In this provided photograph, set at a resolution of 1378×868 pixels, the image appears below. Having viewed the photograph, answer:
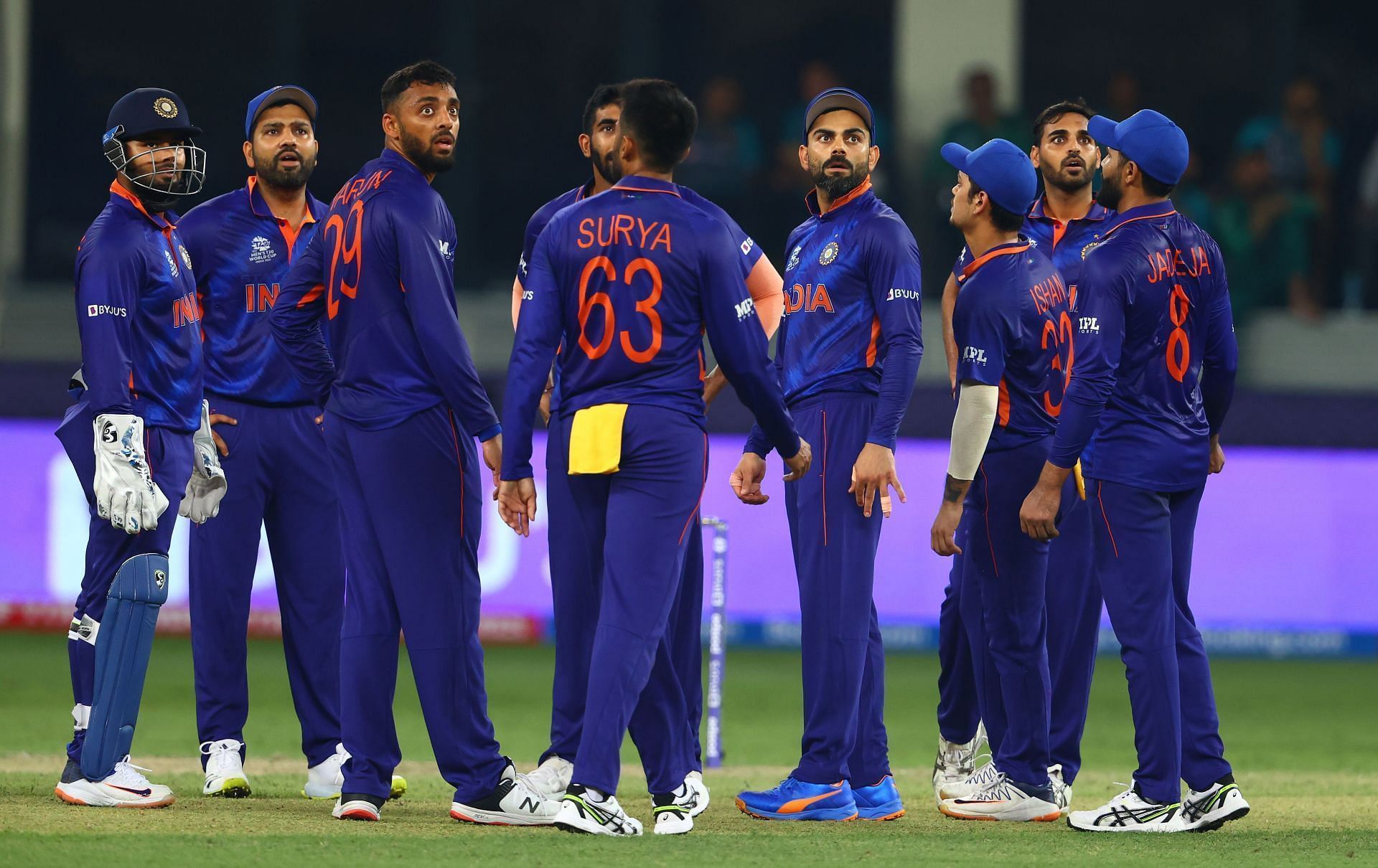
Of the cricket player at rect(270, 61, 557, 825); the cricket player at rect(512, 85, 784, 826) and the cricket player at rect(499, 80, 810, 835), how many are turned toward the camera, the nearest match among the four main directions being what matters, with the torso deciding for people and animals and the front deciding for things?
1

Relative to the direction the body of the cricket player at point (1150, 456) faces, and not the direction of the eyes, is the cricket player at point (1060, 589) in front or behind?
in front

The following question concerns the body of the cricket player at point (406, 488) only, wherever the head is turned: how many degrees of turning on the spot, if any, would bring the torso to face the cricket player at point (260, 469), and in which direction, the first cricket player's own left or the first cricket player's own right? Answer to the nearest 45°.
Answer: approximately 90° to the first cricket player's own left

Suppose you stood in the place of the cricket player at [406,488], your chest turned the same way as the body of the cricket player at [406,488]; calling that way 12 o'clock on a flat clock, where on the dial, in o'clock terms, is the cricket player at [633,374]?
the cricket player at [633,374] is roughly at 2 o'clock from the cricket player at [406,488].

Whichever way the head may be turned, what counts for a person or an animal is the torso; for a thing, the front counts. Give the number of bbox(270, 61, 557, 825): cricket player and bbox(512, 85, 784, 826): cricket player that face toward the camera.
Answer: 1

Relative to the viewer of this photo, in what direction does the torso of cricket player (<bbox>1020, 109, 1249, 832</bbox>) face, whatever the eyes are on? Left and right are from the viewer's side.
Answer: facing away from the viewer and to the left of the viewer

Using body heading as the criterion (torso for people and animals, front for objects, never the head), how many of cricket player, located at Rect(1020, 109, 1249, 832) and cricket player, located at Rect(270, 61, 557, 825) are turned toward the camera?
0

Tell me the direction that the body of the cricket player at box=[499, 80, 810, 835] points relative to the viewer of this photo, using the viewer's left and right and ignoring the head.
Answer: facing away from the viewer

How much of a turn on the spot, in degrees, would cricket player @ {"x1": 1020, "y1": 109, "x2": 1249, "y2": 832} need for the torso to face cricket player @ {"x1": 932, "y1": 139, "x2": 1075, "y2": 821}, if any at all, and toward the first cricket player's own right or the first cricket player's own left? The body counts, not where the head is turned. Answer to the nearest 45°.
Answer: approximately 45° to the first cricket player's own left

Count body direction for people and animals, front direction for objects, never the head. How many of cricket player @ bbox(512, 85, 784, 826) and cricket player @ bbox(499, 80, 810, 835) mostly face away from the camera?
1

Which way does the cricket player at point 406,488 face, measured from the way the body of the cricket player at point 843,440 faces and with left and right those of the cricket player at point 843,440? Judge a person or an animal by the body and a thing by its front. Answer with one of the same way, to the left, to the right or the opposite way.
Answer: the opposite way

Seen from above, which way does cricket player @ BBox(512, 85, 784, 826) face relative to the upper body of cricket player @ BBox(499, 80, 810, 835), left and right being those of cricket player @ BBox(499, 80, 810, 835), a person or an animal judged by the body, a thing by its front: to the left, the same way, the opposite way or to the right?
the opposite way

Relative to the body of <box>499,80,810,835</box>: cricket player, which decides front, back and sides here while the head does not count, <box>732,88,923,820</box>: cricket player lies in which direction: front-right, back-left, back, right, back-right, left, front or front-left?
front-right

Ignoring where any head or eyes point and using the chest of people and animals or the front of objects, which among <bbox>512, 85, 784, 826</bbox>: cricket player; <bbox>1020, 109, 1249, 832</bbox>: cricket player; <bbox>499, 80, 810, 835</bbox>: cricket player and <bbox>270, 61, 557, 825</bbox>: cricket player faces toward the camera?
<bbox>512, 85, 784, 826</bbox>: cricket player
